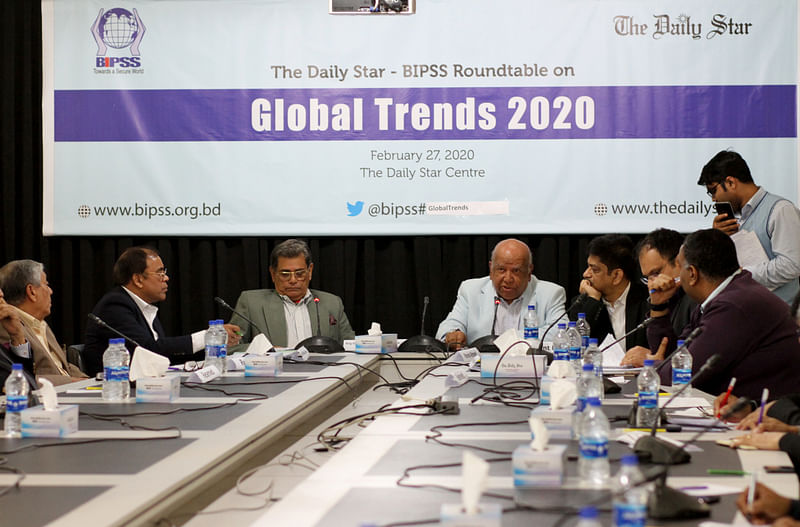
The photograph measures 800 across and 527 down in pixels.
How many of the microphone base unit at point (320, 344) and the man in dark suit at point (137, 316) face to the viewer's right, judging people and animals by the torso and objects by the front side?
1

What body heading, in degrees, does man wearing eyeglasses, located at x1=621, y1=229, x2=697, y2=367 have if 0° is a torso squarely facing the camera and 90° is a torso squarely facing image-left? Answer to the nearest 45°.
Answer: approximately 45°

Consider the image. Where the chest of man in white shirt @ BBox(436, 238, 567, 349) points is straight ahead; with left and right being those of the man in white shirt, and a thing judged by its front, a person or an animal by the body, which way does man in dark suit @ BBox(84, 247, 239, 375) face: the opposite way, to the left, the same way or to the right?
to the left

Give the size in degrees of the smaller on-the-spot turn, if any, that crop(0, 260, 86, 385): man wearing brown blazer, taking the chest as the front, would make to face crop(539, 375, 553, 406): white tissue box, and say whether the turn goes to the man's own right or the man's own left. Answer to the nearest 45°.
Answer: approximately 45° to the man's own right

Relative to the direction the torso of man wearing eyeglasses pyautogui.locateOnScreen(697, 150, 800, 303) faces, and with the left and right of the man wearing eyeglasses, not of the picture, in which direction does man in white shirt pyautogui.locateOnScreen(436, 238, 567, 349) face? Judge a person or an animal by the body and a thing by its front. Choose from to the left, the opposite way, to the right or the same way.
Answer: to the left

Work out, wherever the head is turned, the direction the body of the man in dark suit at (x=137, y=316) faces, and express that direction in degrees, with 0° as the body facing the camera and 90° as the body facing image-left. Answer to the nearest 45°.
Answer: approximately 270°

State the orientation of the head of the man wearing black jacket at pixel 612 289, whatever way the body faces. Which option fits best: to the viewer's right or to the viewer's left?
to the viewer's left

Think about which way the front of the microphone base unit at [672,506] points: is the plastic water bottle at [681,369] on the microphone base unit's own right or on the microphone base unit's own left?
on the microphone base unit's own left

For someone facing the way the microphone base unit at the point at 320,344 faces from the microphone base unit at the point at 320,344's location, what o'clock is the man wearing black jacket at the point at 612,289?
The man wearing black jacket is roughly at 3 o'clock from the microphone base unit.

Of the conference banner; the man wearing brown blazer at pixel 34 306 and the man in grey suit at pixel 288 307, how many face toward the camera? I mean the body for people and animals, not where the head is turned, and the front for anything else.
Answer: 2

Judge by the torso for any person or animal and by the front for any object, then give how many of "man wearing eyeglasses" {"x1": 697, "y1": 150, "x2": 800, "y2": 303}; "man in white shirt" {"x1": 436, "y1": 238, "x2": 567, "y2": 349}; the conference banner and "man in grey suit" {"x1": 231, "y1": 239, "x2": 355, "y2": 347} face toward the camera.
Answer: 3

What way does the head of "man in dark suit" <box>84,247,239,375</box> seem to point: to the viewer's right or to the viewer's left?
to the viewer's right

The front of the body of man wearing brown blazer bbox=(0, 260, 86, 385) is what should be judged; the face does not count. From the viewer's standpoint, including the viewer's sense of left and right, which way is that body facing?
facing to the right of the viewer
